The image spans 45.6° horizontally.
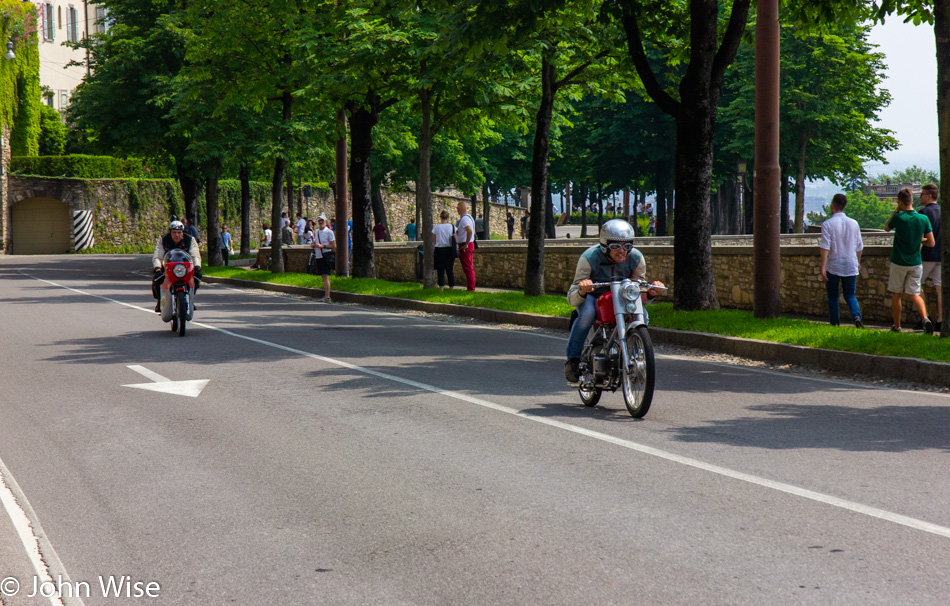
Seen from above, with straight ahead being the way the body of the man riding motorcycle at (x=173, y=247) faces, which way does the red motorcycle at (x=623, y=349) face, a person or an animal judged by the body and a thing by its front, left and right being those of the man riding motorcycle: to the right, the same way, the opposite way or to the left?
the same way

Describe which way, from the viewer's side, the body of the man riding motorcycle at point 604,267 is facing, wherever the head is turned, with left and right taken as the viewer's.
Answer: facing the viewer and to the right of the viewer

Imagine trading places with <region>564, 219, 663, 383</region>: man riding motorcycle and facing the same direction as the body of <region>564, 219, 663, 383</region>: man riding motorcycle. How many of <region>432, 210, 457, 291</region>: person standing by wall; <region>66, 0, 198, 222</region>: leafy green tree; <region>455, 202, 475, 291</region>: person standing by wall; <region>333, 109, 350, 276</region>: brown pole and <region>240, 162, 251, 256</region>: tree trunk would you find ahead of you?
0

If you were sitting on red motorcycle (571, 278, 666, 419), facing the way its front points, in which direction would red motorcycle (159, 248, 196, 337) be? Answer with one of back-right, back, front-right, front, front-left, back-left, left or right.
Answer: back

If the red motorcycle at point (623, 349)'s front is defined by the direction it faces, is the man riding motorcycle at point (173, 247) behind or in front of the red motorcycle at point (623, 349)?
behind

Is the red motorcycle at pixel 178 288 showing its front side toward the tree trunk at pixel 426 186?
no

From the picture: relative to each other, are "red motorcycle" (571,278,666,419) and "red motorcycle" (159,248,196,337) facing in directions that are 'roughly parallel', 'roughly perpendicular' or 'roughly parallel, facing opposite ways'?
roughly parallel

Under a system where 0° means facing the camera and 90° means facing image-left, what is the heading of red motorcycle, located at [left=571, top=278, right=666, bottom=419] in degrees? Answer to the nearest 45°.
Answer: approximately 315°

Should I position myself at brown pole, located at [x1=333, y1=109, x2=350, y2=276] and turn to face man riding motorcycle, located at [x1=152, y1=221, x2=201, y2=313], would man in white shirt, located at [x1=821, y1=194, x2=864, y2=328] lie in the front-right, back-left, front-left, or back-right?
front-left

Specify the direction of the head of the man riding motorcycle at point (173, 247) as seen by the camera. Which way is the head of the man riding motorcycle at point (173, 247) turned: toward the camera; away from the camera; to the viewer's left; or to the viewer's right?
toward the camera

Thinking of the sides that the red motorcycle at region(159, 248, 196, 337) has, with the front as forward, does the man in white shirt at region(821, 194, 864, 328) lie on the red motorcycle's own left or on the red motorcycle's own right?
on the red motorcycle's own left

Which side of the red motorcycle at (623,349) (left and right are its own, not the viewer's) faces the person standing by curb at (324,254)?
back

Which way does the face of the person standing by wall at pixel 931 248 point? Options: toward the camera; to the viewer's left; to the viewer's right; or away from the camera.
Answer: to the viewer's left

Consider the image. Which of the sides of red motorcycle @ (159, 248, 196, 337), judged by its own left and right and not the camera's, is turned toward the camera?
front

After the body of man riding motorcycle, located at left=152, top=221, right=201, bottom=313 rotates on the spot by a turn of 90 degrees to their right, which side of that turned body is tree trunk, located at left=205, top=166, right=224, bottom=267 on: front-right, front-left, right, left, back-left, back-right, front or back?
right

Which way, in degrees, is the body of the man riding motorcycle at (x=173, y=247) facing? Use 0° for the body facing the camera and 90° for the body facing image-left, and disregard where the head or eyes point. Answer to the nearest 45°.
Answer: approximately 0°

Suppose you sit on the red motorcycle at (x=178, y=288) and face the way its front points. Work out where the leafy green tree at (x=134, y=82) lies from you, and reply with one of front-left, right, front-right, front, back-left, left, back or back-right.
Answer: back

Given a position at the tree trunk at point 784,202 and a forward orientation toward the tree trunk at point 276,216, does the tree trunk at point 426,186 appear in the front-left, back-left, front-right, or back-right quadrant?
front-left

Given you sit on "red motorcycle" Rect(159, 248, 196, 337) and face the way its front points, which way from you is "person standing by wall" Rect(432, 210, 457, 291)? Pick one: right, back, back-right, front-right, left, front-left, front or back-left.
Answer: back-left
